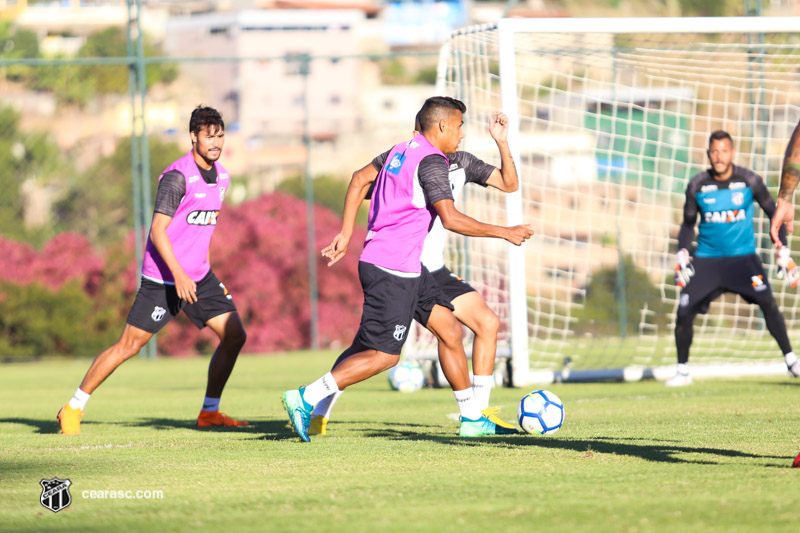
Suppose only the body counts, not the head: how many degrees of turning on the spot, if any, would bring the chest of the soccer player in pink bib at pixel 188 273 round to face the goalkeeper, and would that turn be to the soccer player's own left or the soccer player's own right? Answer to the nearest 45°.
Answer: approximately 45° to the soccer player's own left

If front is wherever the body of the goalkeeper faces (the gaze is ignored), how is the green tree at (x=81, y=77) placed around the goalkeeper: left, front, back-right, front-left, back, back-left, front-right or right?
back-right

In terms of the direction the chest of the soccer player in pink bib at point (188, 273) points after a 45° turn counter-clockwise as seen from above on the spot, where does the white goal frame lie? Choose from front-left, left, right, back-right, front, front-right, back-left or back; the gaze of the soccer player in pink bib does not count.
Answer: front-left

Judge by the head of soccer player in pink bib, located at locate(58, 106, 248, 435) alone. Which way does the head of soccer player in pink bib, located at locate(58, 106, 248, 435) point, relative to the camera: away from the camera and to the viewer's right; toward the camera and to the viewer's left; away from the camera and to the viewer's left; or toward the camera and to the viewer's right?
toward the camera and to the viewer's right

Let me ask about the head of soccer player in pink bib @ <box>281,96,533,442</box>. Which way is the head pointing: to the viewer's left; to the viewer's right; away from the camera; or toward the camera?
to the viewer's right

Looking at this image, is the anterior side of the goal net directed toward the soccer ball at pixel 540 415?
yes

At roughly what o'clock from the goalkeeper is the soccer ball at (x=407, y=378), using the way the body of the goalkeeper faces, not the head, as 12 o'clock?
The soccer ball is roughly at 3 o'clock from the goalkeeper.

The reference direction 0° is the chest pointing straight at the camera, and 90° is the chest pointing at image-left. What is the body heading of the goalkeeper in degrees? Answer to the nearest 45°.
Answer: approximately 0°

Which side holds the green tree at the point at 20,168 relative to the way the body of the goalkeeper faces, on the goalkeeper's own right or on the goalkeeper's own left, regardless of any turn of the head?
on the goalkeeper's own right

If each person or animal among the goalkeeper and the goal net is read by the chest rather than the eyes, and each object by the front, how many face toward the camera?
2

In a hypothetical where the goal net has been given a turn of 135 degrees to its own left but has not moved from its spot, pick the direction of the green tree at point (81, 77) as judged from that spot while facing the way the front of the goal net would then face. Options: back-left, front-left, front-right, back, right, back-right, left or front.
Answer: left
